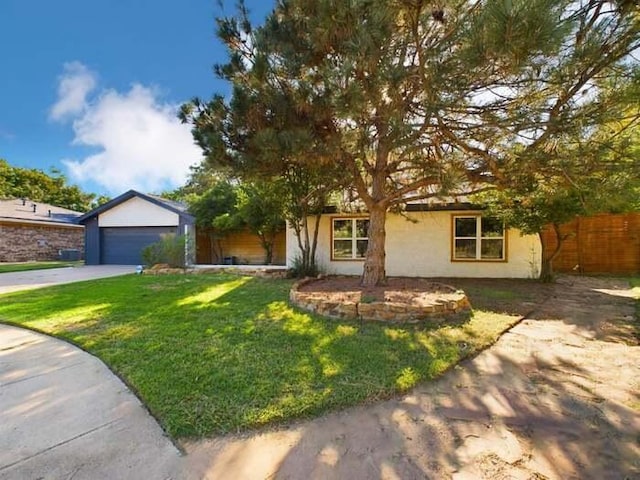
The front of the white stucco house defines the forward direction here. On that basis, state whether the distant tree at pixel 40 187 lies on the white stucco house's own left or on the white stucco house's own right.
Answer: on the white stucco house's own right

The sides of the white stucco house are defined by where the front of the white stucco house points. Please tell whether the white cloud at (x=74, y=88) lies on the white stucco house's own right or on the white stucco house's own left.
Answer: on the white stucco house's own right

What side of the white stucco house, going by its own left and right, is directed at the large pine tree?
front

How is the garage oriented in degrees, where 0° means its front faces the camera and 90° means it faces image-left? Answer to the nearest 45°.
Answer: approximately 0°

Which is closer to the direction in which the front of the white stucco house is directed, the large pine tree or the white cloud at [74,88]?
the large pine tree

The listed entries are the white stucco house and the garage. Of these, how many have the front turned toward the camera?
2

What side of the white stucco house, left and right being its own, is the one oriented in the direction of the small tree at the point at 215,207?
right

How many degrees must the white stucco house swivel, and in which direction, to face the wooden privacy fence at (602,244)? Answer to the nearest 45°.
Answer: approximately 90° to its left

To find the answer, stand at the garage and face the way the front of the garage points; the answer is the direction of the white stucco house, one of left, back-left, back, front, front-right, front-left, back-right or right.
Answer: front-left

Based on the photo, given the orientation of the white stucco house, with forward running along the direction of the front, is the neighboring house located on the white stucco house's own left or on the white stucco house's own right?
on the white stucco house's own right

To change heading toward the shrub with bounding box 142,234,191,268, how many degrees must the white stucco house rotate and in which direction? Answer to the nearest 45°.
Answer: approximately 90° to its right

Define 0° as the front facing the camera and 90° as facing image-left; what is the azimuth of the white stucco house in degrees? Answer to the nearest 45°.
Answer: approximately 0°

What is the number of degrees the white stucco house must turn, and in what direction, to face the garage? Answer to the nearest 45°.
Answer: approximately 90° to its right
